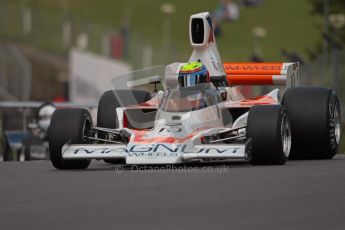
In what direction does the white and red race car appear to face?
toward the camera
